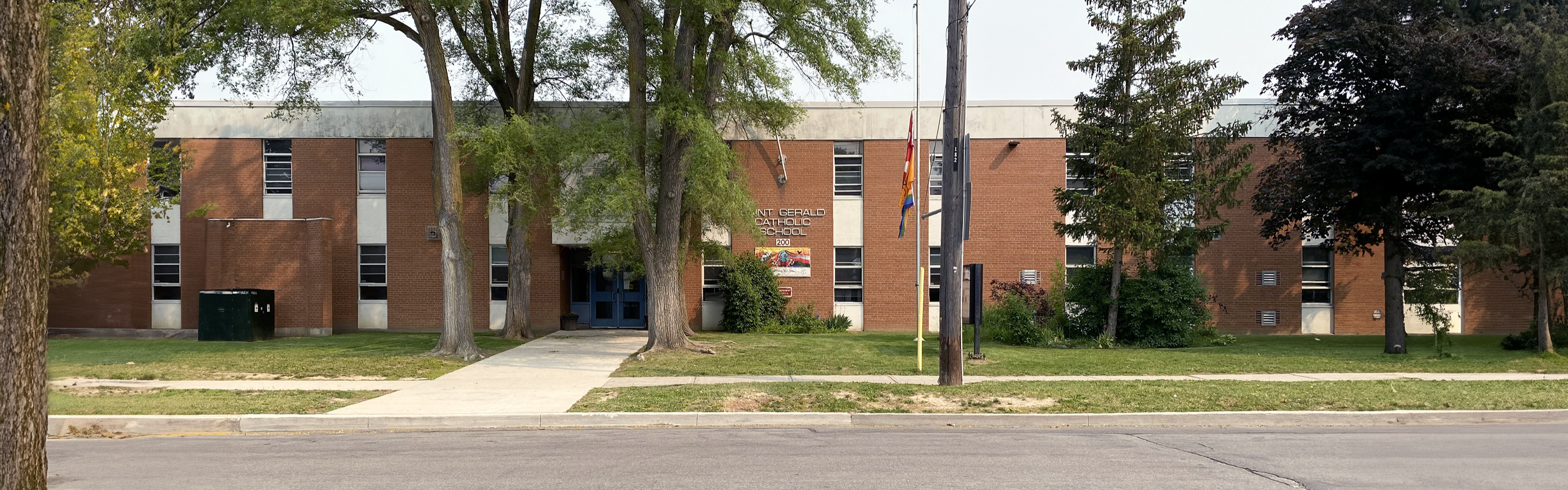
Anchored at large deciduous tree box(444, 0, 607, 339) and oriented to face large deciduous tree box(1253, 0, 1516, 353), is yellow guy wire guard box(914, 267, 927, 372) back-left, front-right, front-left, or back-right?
front-right

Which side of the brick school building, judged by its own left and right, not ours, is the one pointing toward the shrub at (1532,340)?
left

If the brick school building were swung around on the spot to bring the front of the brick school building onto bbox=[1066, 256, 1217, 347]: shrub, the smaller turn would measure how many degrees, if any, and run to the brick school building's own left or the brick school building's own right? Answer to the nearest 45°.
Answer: approximately 45° to the brick school building's own left

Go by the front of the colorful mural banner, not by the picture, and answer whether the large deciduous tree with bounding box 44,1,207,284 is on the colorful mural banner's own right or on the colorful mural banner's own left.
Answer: on the colorful mural banner's own right

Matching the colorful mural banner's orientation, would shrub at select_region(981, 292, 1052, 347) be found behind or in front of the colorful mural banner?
in front

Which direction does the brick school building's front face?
toward the camera

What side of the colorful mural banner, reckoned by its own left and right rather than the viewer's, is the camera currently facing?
front

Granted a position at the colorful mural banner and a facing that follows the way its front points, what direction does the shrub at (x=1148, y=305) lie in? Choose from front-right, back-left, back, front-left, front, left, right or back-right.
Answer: front-left
